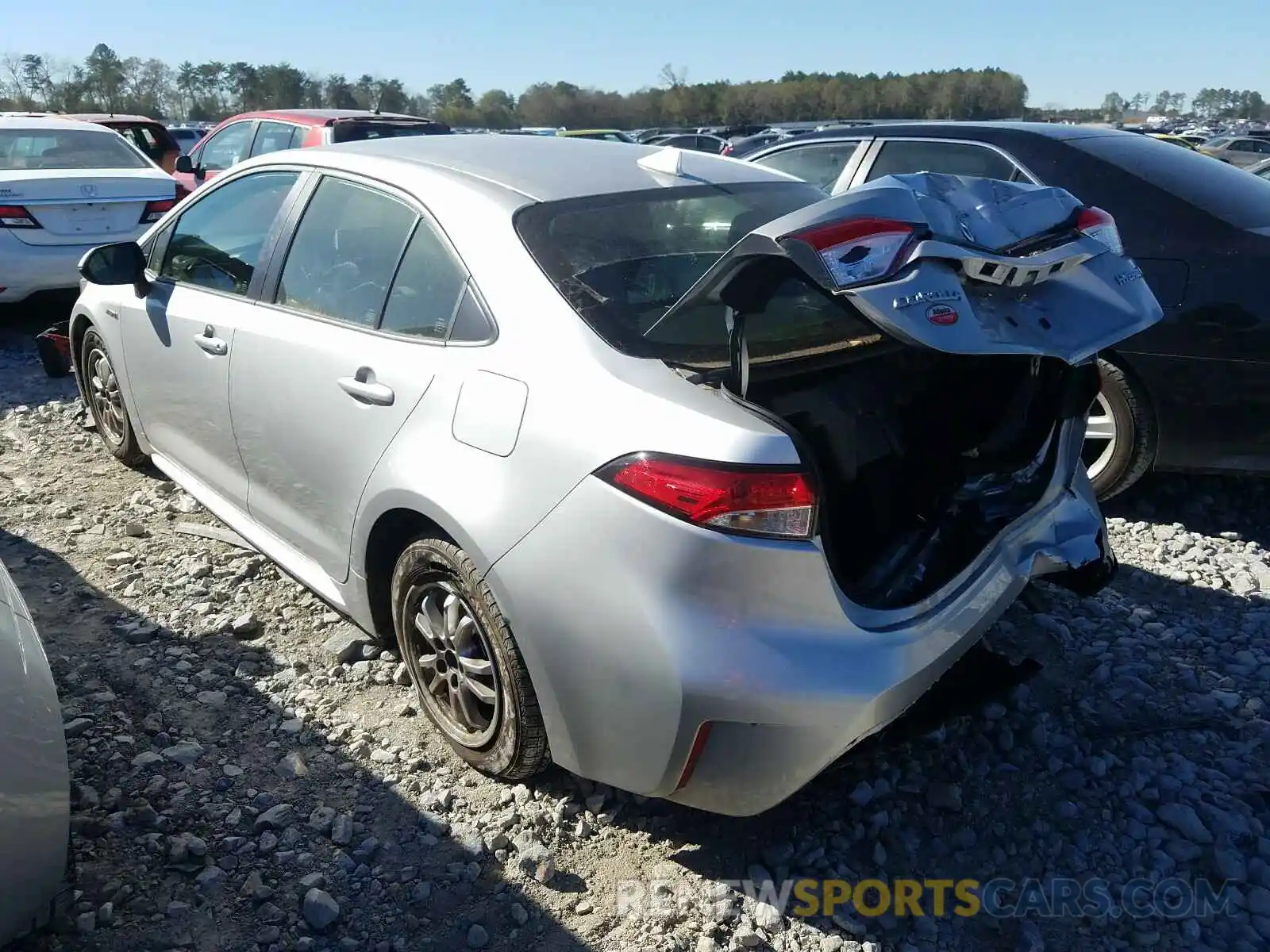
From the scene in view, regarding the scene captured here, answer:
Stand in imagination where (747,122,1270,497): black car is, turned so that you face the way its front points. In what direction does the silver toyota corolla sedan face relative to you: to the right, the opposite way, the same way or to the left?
the same way

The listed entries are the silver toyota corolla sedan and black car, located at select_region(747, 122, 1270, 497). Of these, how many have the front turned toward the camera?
0

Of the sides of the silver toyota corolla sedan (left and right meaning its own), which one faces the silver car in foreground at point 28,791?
left

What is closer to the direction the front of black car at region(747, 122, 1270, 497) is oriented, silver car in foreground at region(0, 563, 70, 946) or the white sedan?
the white sedan

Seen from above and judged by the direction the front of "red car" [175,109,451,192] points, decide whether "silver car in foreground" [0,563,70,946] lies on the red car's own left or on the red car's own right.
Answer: on the red car's own left

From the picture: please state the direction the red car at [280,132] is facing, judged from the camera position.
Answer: facing away from the viewer and to the left of the viewer

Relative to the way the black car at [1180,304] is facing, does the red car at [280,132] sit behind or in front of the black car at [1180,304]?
in front

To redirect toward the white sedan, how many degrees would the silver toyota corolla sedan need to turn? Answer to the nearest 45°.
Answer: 0° — it already faces it

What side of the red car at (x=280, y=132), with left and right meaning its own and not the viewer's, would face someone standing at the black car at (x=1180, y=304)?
back

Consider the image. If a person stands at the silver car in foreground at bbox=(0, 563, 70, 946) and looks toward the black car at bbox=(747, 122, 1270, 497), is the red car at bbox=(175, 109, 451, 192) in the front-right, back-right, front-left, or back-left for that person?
front-left

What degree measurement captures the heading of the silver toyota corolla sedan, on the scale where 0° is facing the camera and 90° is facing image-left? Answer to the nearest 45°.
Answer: approximately 135°

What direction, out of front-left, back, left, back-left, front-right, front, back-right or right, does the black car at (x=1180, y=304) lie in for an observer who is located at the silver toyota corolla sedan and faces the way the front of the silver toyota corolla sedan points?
right

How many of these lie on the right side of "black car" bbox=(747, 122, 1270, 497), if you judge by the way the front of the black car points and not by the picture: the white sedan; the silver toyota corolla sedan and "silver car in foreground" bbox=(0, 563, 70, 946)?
0

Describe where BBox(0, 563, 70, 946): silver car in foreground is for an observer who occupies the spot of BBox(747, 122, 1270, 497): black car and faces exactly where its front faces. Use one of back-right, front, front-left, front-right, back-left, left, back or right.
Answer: left

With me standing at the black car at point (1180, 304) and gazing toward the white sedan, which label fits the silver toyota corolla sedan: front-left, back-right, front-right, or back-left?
front-left

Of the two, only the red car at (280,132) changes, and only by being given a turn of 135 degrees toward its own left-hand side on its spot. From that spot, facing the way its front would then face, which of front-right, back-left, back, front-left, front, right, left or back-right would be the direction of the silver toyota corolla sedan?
front
